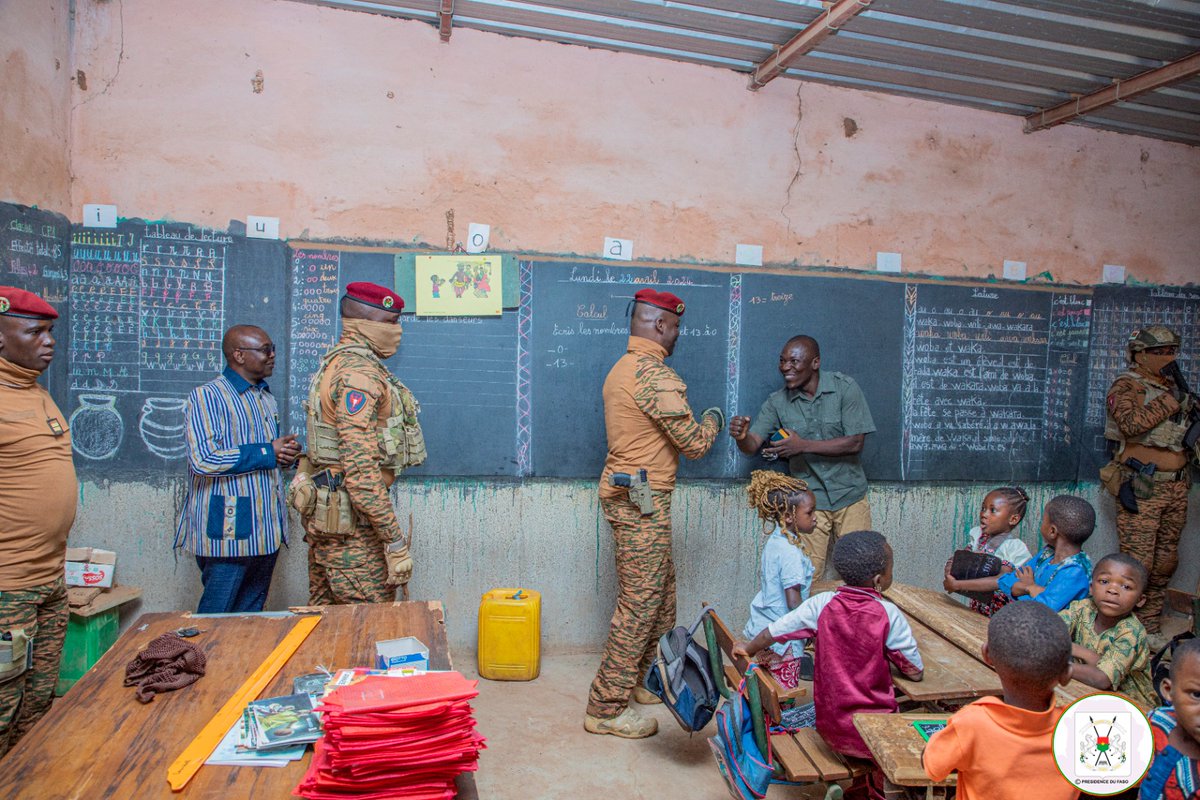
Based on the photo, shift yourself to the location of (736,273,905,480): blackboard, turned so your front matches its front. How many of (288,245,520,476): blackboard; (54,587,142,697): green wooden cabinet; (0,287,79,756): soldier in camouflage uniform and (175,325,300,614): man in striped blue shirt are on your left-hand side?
0

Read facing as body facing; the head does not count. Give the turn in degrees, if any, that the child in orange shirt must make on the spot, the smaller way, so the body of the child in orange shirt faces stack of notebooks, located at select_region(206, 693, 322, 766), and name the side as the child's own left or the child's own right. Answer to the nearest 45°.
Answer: approximately 135° to the child's own left

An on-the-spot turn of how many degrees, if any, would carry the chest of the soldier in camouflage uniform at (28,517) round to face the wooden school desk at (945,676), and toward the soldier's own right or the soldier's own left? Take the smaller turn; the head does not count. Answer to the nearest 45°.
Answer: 0° — they already face it

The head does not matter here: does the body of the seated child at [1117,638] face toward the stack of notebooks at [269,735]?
yes

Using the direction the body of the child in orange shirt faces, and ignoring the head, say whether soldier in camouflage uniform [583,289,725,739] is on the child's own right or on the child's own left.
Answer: on the child's own left

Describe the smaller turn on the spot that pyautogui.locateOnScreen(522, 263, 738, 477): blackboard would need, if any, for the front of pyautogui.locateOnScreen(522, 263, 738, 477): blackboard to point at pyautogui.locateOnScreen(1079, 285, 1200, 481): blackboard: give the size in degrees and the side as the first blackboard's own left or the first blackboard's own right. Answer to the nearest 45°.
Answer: approximately 90° to the first blackboard's own left

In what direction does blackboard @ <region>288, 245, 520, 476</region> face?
toward the camera

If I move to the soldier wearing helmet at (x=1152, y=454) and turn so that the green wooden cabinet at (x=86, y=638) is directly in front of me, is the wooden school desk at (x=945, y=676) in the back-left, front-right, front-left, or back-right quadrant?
front-left

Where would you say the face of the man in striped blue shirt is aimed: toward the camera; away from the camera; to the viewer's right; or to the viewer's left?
to the viewer's right

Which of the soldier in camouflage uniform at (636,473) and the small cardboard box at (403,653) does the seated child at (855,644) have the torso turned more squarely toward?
the soldier in camouflage uniform

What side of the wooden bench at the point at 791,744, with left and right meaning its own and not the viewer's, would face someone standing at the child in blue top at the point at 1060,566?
front

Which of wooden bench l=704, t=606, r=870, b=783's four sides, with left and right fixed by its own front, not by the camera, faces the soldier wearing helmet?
front

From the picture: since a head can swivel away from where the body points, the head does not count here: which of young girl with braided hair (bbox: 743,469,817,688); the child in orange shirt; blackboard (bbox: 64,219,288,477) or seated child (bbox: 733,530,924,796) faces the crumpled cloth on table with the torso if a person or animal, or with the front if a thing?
the blackboard

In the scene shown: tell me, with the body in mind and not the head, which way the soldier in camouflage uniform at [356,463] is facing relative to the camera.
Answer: to the viewer's right

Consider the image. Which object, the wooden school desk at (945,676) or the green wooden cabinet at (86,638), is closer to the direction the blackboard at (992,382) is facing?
the wooden school desk

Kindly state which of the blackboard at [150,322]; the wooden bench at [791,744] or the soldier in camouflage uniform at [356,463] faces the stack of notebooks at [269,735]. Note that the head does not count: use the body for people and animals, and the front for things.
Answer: the blackboard

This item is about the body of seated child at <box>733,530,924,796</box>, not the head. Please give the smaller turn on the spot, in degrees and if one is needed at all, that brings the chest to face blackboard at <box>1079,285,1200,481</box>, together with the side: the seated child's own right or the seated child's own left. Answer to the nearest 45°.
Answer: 0° — they already face it

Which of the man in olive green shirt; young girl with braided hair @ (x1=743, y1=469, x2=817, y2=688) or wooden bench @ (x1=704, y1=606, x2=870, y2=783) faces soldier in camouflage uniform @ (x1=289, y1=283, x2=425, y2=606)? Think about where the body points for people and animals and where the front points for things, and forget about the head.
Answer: the man in olive green shirt
